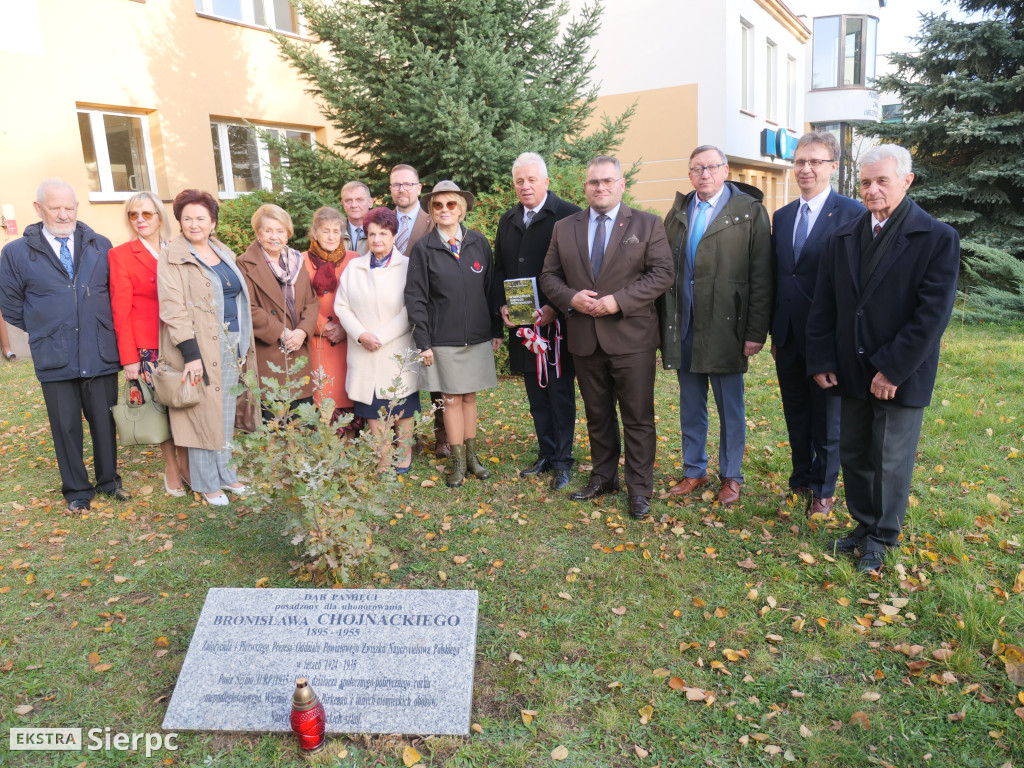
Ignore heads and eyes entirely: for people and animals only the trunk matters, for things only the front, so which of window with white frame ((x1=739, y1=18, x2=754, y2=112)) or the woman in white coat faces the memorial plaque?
the woman in white coat

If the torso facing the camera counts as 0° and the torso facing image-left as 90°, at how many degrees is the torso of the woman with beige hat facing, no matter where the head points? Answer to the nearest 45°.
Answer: approximately 0°

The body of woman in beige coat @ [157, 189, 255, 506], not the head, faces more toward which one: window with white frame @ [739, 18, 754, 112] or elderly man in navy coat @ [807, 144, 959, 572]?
the elderly man in navy coat

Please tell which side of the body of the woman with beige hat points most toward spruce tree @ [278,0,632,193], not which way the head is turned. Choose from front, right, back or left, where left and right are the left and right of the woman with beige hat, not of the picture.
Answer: back

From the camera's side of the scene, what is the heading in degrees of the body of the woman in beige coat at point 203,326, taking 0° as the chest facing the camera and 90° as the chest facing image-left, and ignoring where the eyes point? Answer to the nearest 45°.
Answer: approximately 315°
